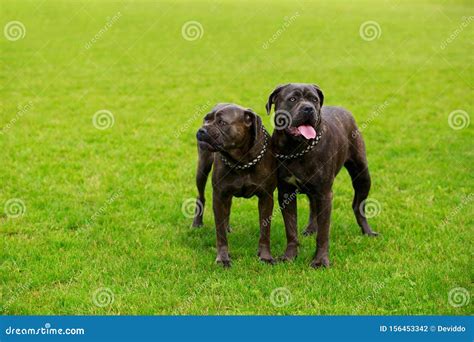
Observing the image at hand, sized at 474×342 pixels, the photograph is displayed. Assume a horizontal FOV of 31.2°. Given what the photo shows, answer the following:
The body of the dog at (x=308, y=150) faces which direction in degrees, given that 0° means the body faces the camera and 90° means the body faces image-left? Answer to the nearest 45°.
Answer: approximately 45°

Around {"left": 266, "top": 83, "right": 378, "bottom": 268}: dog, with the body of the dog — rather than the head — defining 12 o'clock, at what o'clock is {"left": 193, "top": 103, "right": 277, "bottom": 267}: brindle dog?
The brindle dog is roughly at 1 o'clock from the dog.
